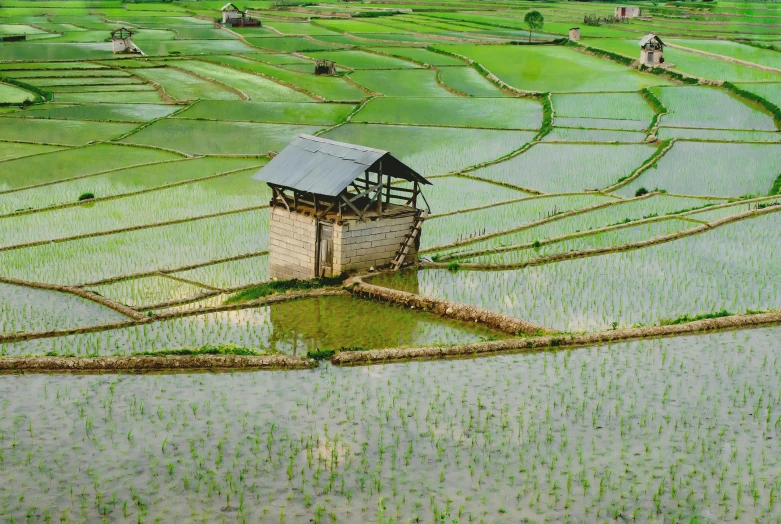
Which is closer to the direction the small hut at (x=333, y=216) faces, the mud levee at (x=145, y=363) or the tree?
the mud levee

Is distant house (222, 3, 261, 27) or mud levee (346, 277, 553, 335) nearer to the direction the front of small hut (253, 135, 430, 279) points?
the mud levee

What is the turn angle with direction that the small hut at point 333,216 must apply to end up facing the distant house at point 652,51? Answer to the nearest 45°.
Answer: approximately 180°

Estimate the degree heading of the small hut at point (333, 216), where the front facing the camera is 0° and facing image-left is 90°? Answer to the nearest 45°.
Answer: approximately 45°

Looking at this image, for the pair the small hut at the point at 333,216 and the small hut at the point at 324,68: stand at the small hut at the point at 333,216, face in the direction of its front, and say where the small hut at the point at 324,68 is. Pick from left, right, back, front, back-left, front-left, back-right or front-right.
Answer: back-right

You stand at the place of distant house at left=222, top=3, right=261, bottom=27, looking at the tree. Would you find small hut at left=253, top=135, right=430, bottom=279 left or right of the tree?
right

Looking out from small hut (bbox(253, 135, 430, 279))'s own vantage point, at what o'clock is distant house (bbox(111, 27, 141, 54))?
The distant house is roughly at 4 o'clock from the small hut.

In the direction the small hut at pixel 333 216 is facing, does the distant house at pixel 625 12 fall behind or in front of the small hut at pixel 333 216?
behind

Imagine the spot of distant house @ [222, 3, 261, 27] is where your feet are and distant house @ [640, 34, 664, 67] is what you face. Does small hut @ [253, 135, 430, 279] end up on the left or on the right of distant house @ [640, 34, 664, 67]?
right

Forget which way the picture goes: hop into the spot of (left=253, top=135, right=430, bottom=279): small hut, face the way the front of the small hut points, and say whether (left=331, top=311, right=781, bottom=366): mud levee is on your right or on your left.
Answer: on your left

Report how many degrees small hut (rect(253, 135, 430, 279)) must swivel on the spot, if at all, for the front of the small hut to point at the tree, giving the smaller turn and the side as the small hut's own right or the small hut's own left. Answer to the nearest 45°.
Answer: approximately 135° to the small hut's own right
